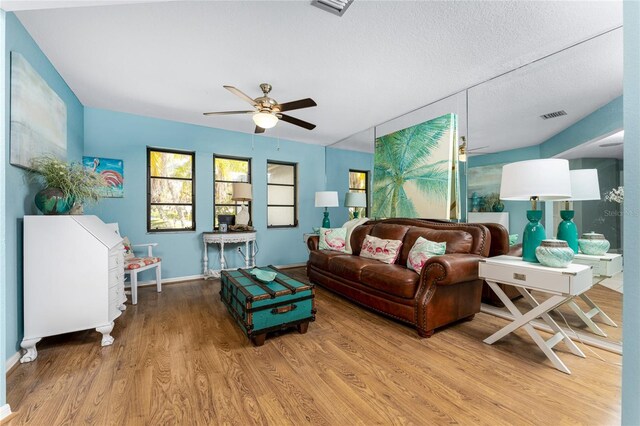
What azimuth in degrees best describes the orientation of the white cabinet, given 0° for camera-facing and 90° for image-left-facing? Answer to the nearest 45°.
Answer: approximately 270°

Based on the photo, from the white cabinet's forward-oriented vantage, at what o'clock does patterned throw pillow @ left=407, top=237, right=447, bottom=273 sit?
The patterned throw pillow is roughly at 1 o'clock from the white cabinet.

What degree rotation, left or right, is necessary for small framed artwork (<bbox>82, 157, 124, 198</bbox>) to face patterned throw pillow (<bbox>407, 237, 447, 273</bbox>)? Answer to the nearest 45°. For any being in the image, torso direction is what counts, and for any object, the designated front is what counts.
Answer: approximately 45° to its left

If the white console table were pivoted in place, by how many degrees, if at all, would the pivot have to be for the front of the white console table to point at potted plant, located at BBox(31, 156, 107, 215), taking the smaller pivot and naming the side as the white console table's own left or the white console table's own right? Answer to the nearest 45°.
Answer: approximately 45° to the white console table's own right

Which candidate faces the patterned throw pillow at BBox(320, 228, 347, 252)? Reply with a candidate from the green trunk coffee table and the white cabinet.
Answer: the white cabinet

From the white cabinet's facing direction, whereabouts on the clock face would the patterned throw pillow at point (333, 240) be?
The patterned throw pillow is roughly at 12 o'clock from the white cabinet.

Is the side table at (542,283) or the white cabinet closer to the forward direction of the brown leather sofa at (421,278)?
the white cabinet

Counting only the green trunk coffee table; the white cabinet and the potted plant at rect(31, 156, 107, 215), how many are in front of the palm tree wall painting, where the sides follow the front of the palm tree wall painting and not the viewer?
3

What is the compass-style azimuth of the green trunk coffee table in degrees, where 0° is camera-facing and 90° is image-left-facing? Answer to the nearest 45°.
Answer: approximately 45°

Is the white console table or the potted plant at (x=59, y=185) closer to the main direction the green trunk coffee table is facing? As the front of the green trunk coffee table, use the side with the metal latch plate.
the potted plant

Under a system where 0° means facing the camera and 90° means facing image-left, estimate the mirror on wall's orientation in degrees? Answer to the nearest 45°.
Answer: approximately 45°
